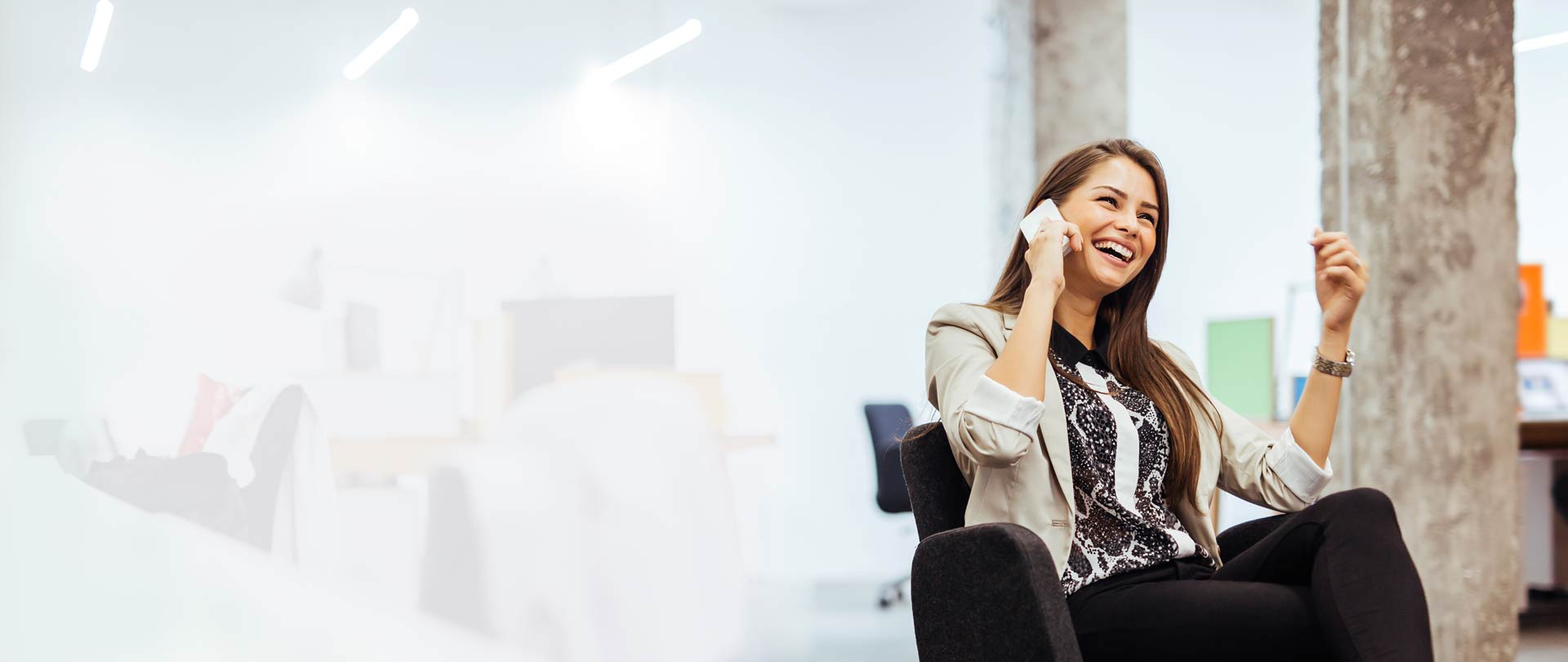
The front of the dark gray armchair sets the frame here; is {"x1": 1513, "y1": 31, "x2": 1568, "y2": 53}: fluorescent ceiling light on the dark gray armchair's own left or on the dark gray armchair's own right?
on the dark gray armchair's own left

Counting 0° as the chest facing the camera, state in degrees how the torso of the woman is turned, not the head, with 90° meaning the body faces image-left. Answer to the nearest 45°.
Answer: approximately 315°

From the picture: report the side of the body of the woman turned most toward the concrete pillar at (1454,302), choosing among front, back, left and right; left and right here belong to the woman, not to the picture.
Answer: left

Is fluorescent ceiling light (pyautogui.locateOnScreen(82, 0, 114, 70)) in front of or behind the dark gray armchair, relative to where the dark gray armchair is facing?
behind

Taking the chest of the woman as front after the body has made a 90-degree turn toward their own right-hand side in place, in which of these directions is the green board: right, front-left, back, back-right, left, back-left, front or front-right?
back-right

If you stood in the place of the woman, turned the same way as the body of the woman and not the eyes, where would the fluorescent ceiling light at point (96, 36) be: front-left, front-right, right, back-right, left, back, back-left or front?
back-right

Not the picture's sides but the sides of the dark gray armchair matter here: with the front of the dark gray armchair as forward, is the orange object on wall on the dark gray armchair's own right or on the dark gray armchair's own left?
on the dark gray armchair's own left

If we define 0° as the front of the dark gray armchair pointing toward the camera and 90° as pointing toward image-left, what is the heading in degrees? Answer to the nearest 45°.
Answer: approximately 315°

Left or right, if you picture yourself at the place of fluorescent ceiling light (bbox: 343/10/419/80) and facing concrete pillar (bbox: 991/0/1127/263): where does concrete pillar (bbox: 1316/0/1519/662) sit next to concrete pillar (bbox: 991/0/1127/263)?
right
